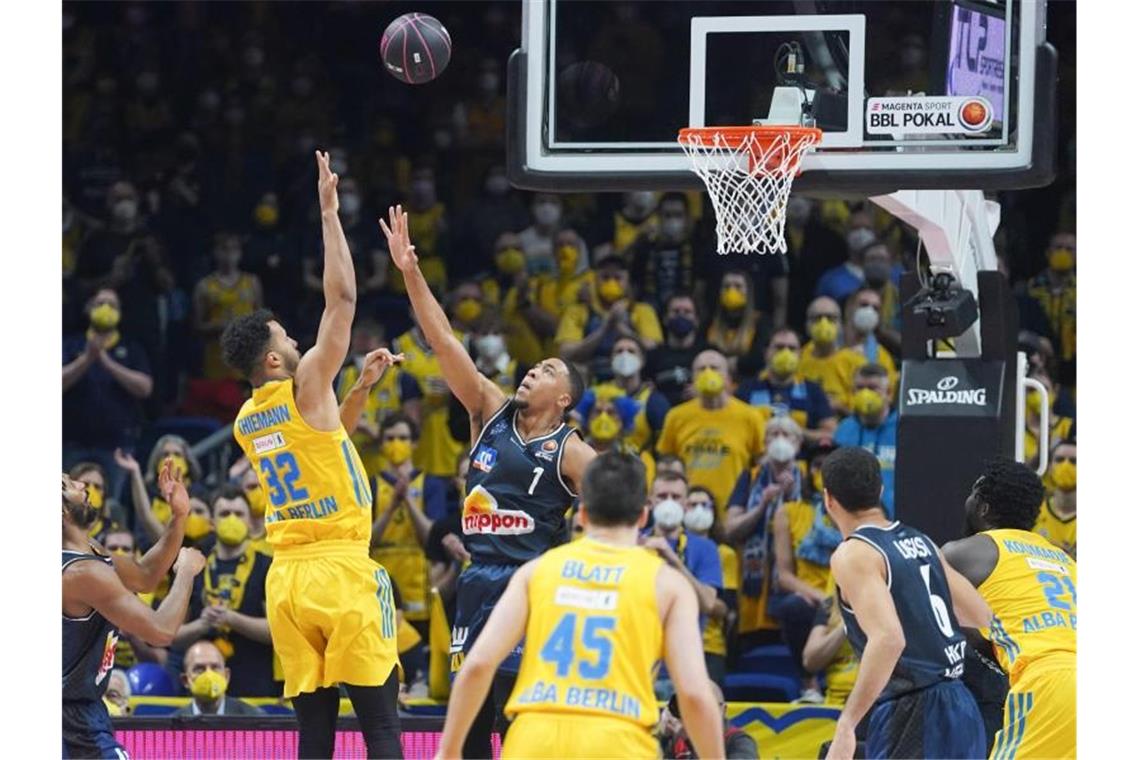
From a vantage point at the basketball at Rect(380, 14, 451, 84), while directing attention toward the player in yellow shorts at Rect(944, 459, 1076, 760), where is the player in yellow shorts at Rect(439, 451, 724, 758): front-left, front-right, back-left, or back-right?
front-right

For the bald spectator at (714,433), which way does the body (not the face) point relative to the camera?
toward the camera

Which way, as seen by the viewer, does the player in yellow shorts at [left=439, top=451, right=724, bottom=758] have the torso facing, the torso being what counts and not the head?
away from the camera

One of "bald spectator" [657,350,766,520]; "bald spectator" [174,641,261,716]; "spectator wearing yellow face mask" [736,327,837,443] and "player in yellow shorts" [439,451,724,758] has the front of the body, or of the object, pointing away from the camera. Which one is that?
the player in yellow shorts

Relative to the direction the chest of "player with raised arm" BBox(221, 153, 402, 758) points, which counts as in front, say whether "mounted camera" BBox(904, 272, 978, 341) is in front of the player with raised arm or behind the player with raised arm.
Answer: in front

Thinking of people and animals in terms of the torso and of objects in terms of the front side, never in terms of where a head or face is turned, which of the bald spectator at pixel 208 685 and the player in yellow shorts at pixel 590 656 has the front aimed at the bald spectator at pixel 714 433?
the player in yellow shorts

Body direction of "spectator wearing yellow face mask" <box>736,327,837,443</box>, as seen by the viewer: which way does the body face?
toward the camera

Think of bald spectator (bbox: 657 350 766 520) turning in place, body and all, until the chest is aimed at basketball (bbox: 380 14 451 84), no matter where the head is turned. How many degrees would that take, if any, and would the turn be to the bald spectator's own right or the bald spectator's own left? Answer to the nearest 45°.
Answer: approximately 45° to the bald spectator's own right

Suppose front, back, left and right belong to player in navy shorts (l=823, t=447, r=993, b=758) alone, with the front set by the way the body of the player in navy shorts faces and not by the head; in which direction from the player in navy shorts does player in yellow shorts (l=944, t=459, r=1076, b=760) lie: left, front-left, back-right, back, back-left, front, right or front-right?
right

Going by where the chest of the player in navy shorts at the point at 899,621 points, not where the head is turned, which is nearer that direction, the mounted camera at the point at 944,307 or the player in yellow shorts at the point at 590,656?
the mounted camera

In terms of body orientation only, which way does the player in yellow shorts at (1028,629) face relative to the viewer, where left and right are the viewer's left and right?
facing away from the viewer and to the left of the viewer

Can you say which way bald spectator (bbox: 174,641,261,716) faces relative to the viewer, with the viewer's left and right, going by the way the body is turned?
facing the viewer

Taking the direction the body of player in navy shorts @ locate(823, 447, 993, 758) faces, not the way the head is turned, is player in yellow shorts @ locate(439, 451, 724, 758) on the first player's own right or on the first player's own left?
on the first player's own left

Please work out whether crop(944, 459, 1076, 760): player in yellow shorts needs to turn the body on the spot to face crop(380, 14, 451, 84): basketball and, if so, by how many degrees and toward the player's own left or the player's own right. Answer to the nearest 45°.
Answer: approximately 45° to the player's own left

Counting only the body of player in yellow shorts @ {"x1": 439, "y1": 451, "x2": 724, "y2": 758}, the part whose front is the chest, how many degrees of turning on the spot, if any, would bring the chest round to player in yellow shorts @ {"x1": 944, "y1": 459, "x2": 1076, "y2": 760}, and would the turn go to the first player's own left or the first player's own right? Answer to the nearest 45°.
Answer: approximately 45° to the first player's own right

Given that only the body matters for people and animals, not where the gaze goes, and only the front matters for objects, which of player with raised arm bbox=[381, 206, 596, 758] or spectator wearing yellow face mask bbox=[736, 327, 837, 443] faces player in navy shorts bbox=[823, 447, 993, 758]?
the spectator wearing yellow face mask

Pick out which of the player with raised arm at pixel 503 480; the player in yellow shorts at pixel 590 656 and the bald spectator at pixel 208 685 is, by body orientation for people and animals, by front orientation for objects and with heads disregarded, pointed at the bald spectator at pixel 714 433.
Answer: the player in yellow shorts
